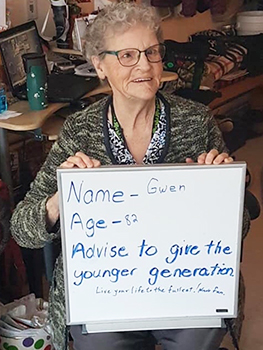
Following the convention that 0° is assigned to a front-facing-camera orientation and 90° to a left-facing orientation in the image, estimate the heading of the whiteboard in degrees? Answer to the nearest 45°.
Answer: approximately 0°

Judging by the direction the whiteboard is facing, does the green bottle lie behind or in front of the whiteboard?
behind

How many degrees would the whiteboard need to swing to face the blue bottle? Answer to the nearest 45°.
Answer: approximately 135° to its right

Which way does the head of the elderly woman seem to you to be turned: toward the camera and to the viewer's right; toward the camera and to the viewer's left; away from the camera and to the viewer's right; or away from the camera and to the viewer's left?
toward the camera and to the viewer's right

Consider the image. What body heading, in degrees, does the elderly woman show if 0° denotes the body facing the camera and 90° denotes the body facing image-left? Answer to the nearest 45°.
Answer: approximately 0°
